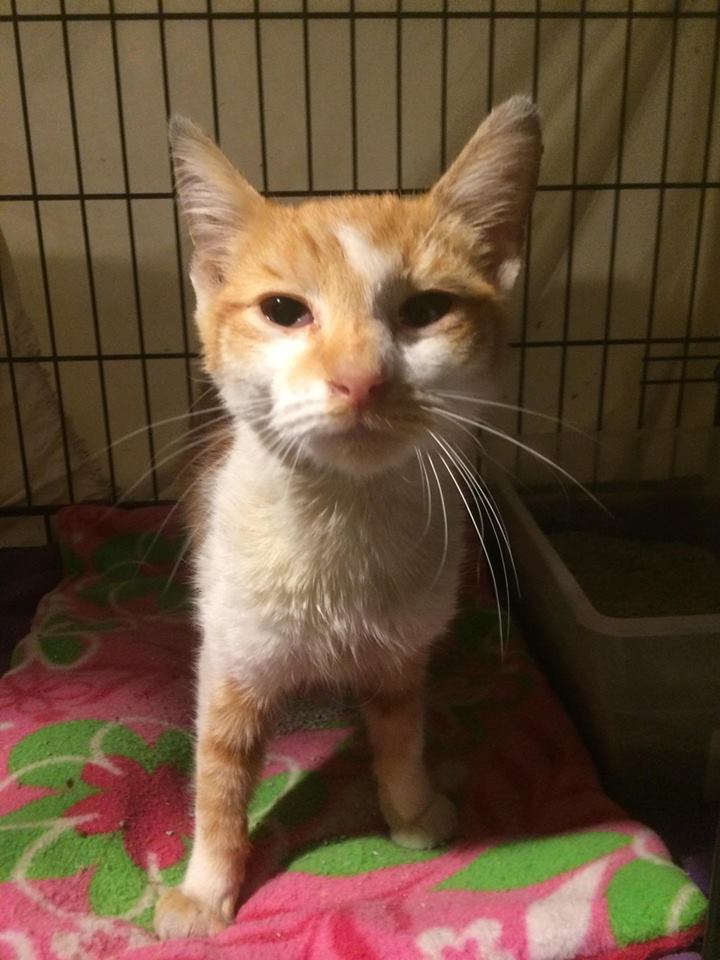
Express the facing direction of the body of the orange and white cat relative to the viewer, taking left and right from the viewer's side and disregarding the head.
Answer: facing the viewer

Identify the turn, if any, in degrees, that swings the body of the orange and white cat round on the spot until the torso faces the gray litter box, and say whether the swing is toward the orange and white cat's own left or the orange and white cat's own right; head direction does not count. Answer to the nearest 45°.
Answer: approximately 135° to the orange and white cat's own left
